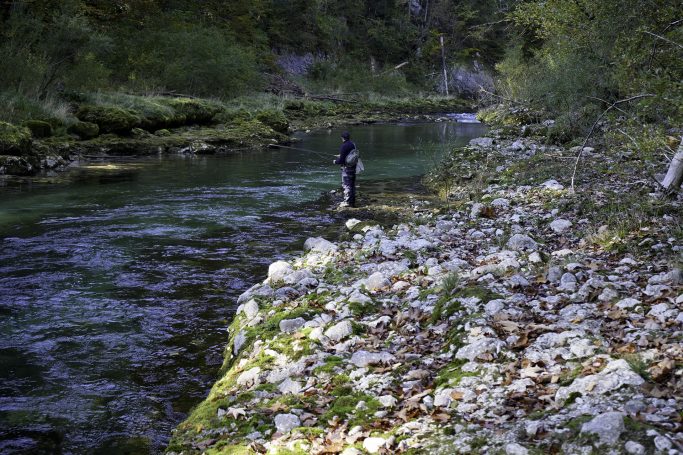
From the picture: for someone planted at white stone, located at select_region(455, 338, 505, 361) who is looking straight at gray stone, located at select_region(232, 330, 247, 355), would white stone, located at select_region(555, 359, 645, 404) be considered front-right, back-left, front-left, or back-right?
back-left

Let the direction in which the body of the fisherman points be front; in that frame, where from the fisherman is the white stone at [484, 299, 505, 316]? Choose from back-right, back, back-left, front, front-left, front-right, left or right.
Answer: left

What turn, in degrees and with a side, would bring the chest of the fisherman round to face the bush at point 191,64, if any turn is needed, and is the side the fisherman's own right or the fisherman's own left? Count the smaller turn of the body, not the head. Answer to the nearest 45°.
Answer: approximately 90° to the fisherman's own right

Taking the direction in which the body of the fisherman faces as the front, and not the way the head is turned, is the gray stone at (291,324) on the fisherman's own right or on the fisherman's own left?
on the fisherman's own left

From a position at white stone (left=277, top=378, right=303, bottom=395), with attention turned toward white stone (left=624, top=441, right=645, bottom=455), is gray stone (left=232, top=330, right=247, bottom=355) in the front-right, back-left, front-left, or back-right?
back-left

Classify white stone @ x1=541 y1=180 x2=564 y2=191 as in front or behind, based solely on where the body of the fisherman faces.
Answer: behind

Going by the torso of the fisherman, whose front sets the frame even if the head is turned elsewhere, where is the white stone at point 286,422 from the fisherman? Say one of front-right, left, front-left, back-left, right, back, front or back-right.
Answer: left

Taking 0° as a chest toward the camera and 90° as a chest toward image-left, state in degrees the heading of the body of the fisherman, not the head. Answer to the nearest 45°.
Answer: approximately 90°

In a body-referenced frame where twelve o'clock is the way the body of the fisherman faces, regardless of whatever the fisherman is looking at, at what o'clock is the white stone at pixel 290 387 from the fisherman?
The white stone is roughly at 9 o'clock from the fisherman.

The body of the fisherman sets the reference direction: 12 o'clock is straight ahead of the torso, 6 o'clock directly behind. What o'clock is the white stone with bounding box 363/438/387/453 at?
The white stone is roughly at 9 o'clock from the fisherman.

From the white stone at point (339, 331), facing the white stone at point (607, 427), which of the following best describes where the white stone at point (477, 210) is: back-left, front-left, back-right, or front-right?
back-left

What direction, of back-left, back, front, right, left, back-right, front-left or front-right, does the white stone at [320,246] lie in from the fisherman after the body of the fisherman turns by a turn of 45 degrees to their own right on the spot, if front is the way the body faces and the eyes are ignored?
back-left

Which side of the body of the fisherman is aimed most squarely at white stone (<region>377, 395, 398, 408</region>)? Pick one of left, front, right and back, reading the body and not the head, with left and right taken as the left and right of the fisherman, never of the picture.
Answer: left

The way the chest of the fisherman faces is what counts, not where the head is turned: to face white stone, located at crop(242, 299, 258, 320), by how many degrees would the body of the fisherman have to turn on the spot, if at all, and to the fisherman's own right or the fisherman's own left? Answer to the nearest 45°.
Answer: approximately 90° to the fisherman's own left
